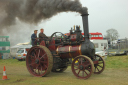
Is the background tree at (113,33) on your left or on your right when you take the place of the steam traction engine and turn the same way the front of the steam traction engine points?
on your left

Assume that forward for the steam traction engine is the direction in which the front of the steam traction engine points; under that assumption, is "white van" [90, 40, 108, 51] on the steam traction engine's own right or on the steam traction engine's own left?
on the steam traction engine's own left

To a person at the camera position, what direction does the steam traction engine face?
facing the viewer and to the right of the viewer
